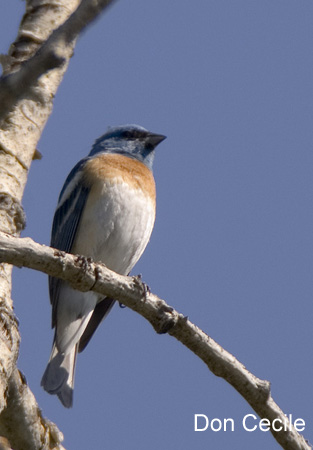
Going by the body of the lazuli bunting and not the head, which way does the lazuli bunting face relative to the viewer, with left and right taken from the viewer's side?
facing the viewer and to the right of the viewer
